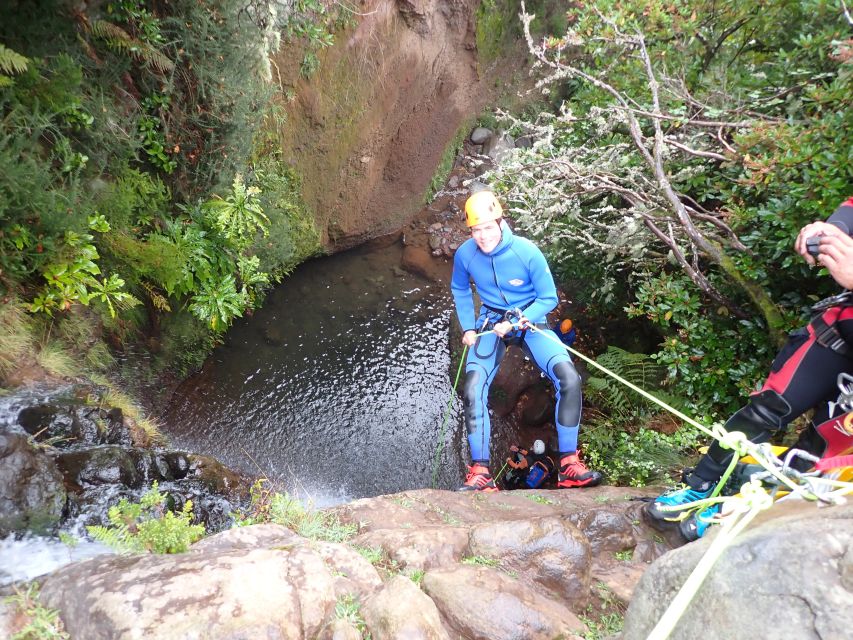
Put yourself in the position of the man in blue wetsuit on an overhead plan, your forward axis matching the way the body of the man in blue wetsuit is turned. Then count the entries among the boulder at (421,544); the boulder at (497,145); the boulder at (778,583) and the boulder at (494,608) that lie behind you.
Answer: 1

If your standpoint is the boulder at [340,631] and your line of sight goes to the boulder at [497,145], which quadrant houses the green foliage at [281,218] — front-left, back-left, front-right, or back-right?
front-left

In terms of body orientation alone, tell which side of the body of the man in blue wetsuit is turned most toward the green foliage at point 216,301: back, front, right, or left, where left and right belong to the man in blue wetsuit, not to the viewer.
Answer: right

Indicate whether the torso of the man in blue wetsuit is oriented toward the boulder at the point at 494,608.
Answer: yes

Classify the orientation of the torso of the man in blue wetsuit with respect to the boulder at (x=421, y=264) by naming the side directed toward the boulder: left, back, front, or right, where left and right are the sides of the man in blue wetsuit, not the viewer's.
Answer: back

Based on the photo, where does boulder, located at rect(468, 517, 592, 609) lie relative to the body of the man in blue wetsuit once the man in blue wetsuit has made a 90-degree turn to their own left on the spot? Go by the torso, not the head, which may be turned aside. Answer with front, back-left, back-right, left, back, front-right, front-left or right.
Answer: right

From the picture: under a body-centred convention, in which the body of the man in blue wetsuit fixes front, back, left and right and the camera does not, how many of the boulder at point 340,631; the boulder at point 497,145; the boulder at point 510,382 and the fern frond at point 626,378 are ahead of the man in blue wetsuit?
1

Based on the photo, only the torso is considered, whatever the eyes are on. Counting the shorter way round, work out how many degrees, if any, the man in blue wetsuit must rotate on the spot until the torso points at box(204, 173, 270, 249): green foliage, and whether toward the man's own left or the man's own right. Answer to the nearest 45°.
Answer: approximately 90° to the man's own right

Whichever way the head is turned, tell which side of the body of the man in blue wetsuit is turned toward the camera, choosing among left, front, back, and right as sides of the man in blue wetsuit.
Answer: front

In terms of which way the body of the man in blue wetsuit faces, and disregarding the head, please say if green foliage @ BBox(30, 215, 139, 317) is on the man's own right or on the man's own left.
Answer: on the man's own right

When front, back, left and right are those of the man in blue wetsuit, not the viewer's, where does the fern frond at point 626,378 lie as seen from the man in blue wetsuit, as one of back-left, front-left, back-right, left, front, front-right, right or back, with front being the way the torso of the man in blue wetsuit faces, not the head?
back-left

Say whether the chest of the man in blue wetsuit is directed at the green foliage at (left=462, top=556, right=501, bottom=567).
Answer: yes

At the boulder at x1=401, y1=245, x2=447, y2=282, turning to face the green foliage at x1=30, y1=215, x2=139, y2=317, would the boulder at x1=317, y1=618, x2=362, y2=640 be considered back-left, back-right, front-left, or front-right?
front-left

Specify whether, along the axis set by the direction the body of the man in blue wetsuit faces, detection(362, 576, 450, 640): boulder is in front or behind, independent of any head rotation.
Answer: in front
